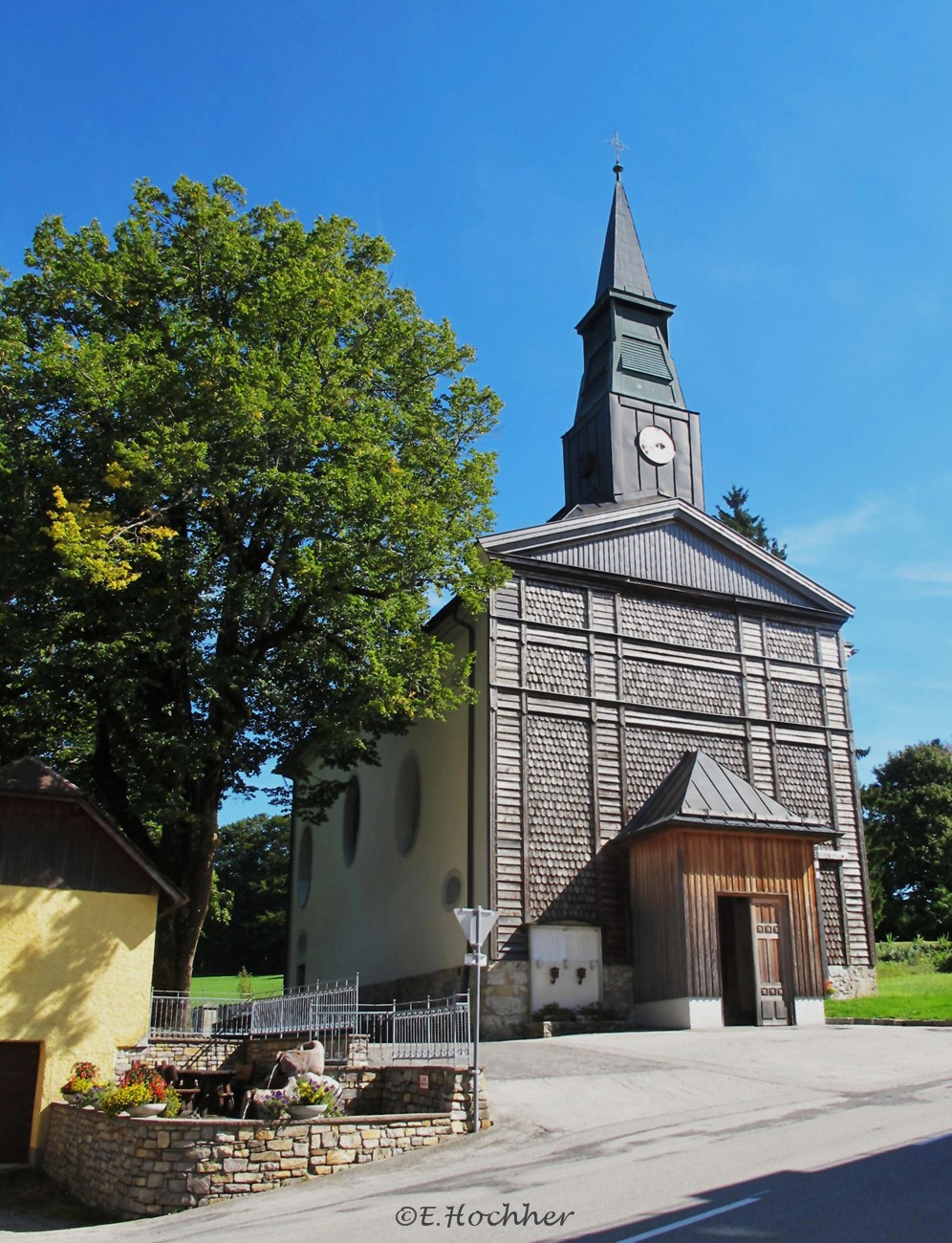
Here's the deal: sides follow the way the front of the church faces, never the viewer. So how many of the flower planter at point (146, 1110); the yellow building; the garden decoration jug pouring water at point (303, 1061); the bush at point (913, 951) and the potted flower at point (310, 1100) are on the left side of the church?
1

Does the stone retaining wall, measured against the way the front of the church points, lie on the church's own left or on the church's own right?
on the church's own right

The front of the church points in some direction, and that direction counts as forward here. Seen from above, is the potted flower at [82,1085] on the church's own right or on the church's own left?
on the church's own right

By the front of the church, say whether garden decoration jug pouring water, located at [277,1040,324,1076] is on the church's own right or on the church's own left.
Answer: on the church's own right

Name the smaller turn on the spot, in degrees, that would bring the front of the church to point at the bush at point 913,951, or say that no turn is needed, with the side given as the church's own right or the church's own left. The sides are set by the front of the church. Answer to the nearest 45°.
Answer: approximately 90° to the church's own left

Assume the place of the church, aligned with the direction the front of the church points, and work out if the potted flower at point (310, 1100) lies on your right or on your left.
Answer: on your right

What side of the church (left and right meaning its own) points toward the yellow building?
right

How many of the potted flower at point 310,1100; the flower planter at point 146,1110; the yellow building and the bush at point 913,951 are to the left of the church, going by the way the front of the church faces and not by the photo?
1

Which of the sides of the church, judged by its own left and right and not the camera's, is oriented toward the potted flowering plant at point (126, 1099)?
right

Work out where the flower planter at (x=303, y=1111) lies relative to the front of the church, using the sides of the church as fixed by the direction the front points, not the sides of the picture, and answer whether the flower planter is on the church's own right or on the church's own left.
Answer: on the church's own right

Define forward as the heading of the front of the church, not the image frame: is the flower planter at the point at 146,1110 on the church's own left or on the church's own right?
on the church's own right

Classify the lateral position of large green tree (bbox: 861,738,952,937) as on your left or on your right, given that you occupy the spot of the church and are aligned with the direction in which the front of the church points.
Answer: on your left

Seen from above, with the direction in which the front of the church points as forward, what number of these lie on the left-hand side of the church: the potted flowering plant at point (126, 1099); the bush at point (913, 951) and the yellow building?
1
